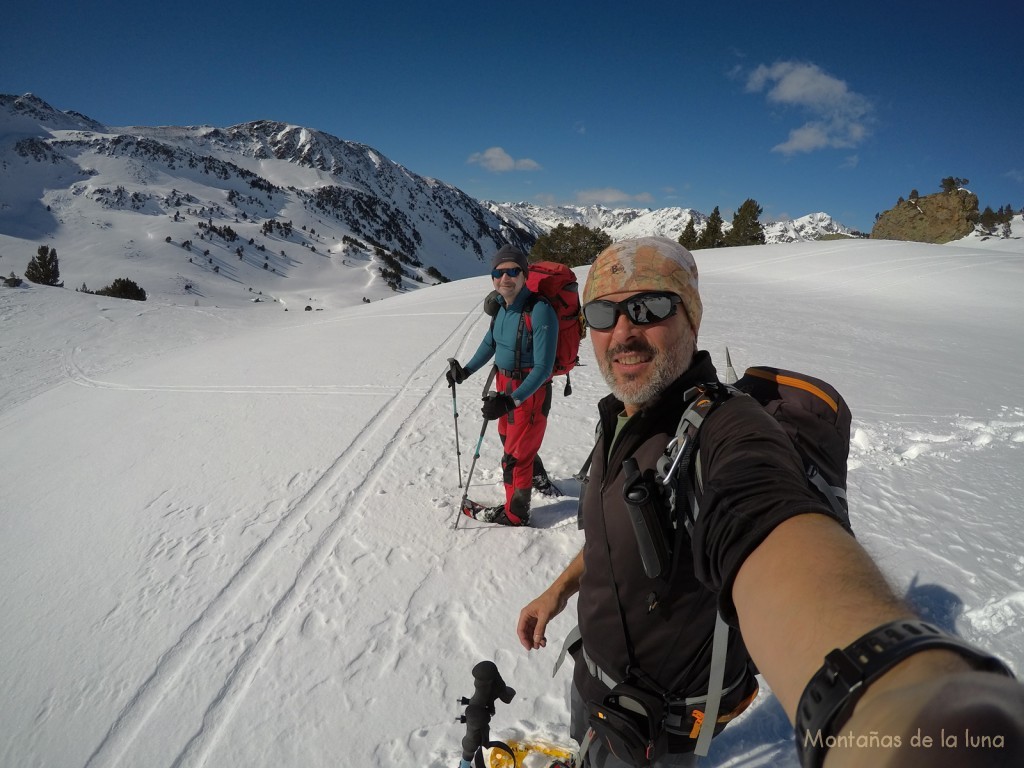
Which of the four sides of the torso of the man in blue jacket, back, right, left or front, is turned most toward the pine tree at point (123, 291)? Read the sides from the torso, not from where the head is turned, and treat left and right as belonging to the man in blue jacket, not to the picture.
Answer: right

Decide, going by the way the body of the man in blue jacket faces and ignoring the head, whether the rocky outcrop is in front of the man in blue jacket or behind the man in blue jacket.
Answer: behind

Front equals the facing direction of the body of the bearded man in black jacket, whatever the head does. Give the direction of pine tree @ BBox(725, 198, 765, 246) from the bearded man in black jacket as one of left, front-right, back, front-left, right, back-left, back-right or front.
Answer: back-right

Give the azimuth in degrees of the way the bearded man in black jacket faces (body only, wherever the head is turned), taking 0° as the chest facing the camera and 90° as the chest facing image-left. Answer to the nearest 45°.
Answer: approximately 45°

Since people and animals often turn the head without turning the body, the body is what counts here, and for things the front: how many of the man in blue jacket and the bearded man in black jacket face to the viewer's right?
0

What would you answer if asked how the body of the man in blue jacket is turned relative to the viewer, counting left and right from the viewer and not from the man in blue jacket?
facing the viewer and to the left of the viewer

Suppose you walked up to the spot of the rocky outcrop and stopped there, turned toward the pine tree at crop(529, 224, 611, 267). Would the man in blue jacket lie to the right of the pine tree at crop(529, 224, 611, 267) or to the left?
left

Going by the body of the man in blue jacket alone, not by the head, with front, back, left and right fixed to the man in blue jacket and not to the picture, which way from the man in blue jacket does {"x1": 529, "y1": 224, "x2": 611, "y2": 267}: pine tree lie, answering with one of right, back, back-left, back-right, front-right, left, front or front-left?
back-right

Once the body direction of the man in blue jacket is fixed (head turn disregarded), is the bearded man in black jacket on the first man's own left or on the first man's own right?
on the first man's own left
